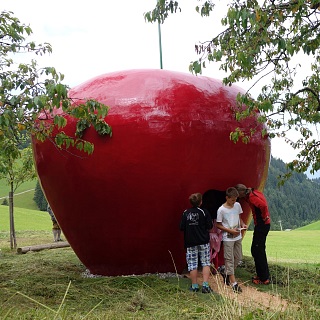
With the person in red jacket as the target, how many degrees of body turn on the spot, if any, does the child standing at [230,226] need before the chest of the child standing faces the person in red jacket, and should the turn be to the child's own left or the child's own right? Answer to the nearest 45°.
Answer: approximately 90° to the child's own left

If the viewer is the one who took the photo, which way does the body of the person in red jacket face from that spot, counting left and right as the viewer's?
facing to the left of the viewer

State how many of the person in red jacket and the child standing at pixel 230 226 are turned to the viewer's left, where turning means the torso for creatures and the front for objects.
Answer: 1
